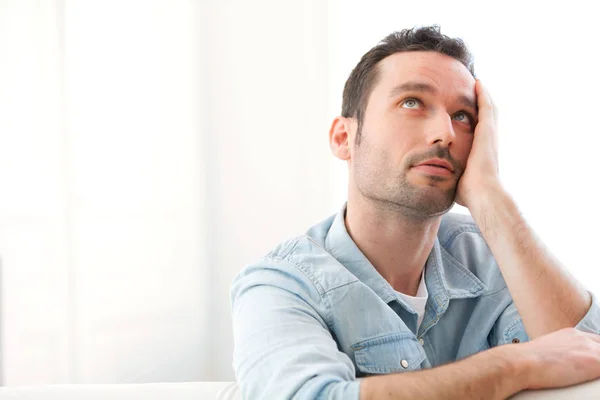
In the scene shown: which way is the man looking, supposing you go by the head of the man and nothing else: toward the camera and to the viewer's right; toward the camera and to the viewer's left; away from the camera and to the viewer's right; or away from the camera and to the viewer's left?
toward the camera and to the viewer's right

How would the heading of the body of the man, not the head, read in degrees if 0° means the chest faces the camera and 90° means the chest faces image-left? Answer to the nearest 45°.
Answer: approximately 315°
